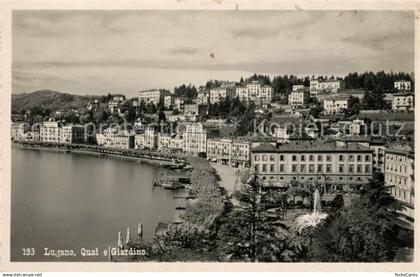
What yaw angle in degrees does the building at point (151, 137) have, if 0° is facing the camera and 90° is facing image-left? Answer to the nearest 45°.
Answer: approximately 45°
